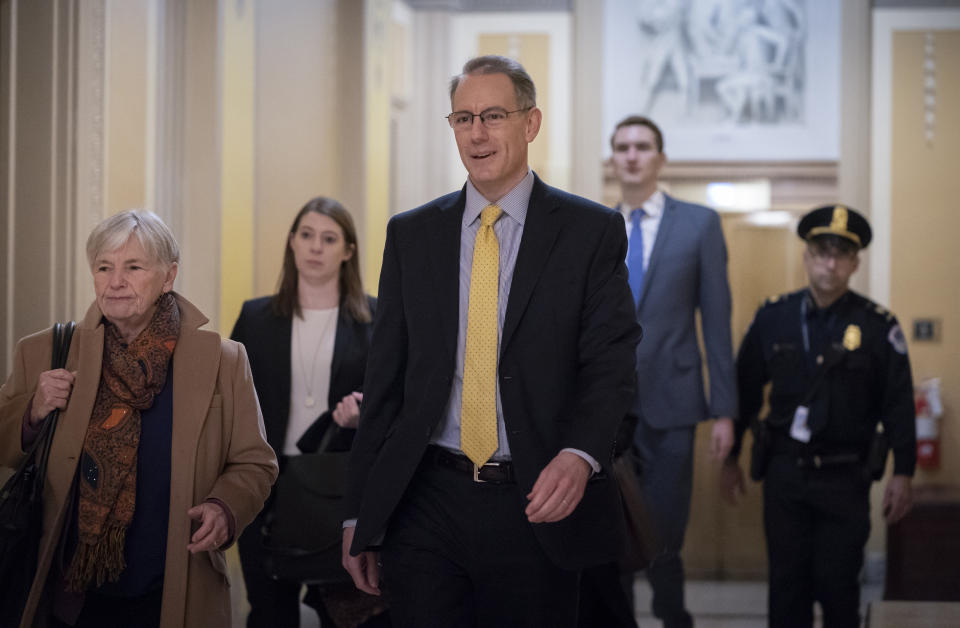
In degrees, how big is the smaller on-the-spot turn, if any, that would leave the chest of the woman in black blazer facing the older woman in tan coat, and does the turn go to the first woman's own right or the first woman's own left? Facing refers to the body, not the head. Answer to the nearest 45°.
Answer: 0° — they already face them

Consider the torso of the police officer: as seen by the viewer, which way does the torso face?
toward the camera

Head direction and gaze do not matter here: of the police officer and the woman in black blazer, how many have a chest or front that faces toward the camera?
2

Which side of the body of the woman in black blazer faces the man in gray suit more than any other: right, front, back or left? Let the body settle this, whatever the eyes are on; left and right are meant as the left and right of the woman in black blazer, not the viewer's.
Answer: left

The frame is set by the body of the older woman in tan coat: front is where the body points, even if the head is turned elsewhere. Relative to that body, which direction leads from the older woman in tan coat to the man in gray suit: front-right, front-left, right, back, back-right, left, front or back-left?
back

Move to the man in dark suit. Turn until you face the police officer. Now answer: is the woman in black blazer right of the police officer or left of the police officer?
left

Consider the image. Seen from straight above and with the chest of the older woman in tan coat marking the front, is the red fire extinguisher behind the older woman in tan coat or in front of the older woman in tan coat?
behind

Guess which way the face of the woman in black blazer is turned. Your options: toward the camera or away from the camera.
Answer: toward the camera

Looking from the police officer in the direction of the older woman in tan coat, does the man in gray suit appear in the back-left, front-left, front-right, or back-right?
front-right

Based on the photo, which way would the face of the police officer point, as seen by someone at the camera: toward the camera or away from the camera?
toward the camera

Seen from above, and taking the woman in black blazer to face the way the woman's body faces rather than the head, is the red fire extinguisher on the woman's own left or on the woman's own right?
on the woman's own left

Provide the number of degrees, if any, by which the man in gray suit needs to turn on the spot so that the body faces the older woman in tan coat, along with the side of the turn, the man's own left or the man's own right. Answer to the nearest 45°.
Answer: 0° — they already face them
